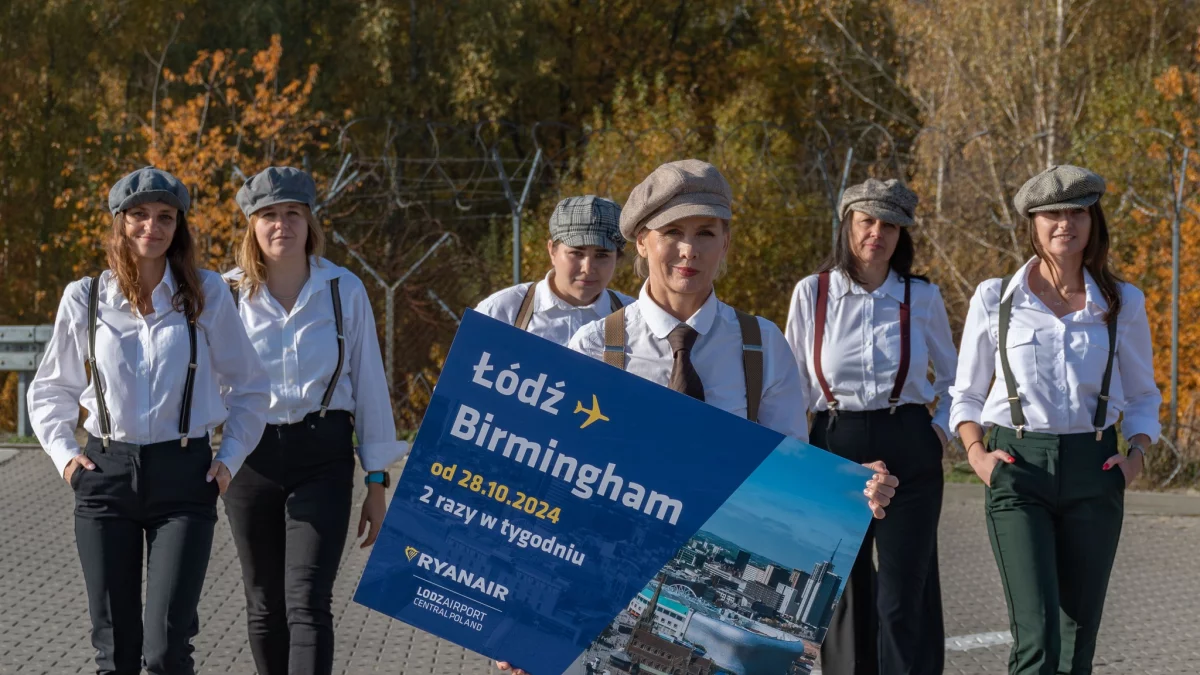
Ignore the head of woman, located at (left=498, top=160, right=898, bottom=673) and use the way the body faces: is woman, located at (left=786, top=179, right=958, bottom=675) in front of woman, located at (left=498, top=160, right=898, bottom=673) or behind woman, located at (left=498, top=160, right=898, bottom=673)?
behind

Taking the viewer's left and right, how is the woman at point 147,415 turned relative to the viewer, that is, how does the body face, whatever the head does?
facing the viewer

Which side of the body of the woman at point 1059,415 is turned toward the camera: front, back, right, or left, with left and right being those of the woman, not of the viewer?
front

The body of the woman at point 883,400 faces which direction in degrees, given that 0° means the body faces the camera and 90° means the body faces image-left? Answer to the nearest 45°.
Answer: approximately 0°

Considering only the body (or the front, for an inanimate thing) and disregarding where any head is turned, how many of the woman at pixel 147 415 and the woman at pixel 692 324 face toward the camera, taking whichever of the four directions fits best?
2

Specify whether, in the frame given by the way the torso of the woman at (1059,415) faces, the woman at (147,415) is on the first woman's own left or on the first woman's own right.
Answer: on the first woman's own right

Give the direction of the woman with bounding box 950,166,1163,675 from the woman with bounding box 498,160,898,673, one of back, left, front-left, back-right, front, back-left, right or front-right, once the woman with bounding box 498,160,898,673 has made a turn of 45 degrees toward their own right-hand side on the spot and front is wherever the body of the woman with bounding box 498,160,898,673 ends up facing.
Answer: back

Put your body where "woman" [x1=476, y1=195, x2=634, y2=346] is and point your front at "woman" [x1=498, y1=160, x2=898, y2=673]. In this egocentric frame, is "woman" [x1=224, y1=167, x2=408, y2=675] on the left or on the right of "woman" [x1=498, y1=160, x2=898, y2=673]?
right

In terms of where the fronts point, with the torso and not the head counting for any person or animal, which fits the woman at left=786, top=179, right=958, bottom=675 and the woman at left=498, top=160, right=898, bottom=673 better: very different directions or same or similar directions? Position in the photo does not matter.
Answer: same or similar directions

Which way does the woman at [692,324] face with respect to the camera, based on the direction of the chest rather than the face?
toward the camera

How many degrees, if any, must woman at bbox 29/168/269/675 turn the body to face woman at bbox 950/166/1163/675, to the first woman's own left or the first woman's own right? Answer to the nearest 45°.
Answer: approximately 90° to the first woman's own left
